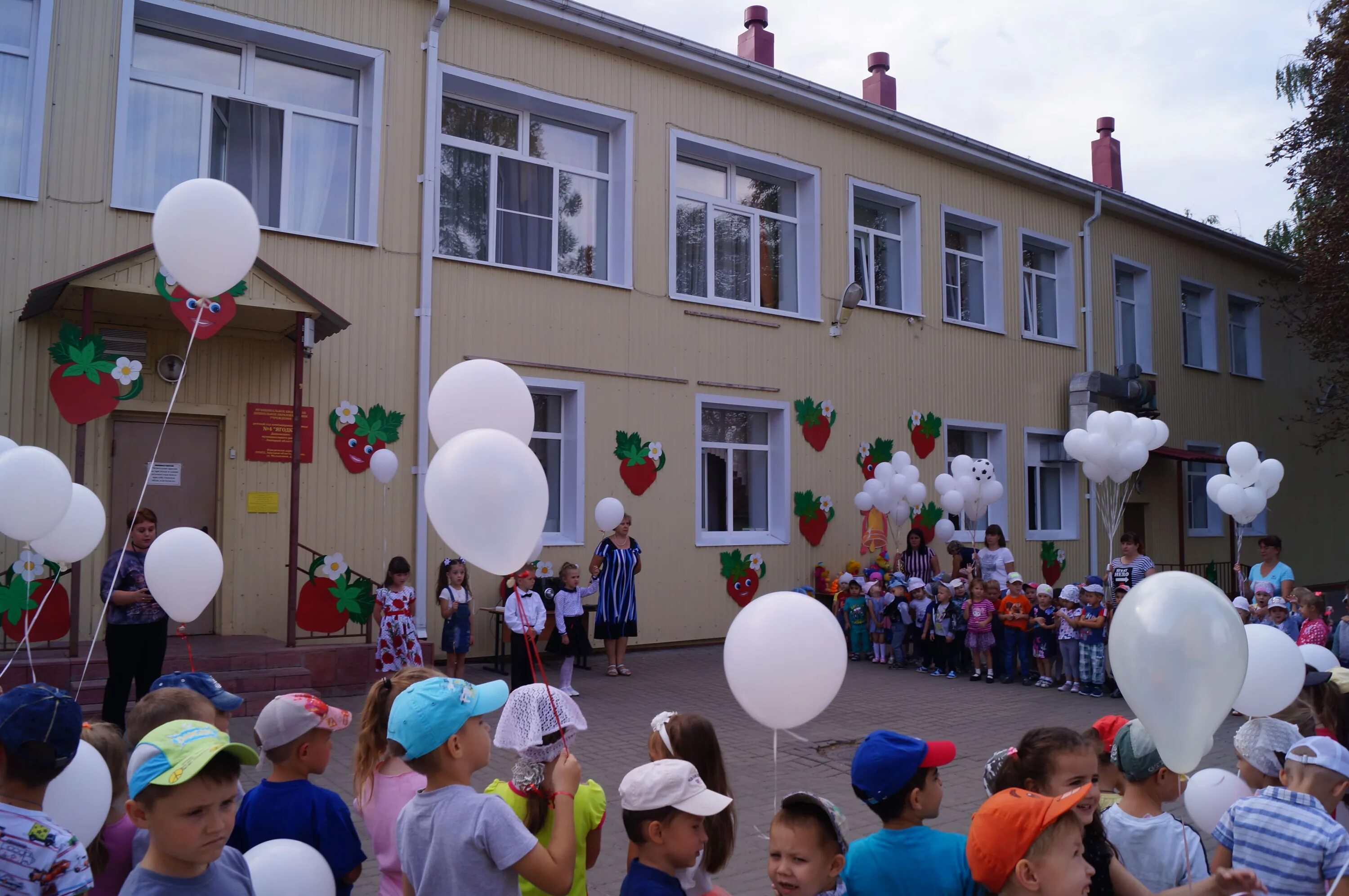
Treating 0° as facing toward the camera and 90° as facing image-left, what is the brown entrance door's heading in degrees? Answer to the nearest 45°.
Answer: approximately 0°

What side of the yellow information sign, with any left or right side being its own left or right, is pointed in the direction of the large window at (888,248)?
left

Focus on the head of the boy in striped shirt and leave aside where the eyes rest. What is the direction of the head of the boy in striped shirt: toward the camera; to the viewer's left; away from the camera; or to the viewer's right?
away from the camera

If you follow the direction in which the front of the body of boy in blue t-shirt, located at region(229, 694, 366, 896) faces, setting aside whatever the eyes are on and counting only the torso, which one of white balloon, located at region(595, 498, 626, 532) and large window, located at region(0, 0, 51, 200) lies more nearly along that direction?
the white balloon

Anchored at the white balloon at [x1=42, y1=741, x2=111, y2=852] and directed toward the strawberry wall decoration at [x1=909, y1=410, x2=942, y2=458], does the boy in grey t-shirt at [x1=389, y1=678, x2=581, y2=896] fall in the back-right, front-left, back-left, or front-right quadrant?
front-right

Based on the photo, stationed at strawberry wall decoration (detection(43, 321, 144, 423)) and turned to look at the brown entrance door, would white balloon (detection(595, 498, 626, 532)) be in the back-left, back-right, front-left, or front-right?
front-right

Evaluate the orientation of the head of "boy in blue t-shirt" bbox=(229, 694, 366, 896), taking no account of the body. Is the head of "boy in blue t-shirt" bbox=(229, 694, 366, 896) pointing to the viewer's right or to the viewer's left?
to the viewer's right

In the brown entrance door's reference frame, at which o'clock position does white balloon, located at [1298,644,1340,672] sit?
The white balloon is roughly at 11 o'clock from the brown entrance door.

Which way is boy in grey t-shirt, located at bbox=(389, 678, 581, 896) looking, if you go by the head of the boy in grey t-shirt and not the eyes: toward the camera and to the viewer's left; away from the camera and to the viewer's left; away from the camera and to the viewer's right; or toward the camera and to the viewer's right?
away from the camera and to the viewer's right

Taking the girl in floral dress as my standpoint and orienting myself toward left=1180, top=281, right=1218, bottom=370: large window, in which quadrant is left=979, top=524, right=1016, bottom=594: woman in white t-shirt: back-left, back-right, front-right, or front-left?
front-right

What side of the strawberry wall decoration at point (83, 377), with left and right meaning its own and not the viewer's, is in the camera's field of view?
front

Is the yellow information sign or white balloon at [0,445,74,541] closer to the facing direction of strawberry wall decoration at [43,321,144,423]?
the white balloon

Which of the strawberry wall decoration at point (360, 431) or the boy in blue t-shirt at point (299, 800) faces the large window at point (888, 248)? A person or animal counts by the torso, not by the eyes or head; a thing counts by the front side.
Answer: the boy in blue t-shirt

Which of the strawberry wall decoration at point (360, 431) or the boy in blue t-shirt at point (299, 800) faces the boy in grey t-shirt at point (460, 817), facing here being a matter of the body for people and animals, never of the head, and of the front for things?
the strawberry wall decoration

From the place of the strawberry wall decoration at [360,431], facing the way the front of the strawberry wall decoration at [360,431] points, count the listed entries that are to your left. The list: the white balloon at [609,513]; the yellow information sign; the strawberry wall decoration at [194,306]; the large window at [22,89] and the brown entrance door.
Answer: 1

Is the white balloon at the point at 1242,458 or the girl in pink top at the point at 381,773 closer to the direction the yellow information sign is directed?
the girl in pink top

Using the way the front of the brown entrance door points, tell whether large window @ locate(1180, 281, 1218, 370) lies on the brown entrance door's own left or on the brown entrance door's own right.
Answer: on the brown entrance door's own left

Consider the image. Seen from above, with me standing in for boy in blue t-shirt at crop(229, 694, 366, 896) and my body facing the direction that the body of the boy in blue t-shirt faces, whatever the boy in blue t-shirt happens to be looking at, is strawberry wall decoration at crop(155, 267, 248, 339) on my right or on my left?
on my left

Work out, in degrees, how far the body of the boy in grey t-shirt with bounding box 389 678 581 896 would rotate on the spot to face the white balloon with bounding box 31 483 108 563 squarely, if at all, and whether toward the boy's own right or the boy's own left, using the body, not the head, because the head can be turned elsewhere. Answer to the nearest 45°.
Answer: approximately 90° to the boy's own left

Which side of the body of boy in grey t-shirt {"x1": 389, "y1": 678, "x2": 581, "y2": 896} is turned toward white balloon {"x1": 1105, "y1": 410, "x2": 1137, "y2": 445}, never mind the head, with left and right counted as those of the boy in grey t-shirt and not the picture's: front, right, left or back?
front
